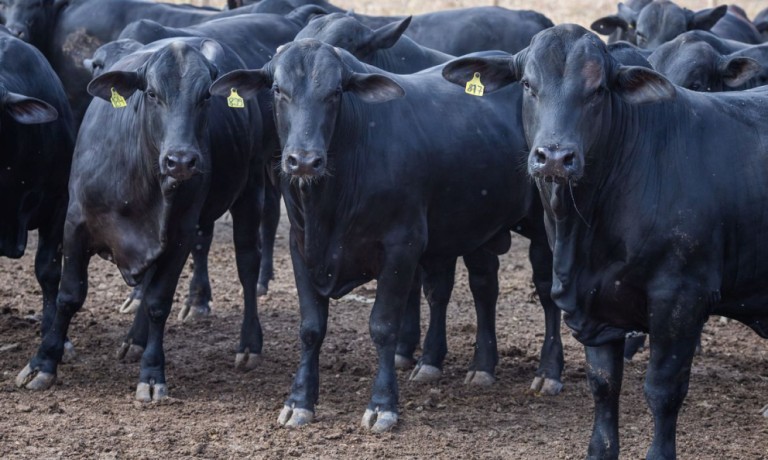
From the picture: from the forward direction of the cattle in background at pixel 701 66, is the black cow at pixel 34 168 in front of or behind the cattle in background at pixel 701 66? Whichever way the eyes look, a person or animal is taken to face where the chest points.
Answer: in front

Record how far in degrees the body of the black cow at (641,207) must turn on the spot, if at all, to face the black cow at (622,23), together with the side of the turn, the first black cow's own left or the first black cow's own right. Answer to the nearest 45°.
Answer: approximately 135° to the first black cow's own right

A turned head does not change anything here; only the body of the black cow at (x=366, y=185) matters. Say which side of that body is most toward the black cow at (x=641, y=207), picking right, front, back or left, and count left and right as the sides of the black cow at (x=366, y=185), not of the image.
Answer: left

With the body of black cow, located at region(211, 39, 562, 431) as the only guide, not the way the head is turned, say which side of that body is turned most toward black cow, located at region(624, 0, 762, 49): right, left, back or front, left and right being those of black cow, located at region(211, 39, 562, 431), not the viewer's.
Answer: back

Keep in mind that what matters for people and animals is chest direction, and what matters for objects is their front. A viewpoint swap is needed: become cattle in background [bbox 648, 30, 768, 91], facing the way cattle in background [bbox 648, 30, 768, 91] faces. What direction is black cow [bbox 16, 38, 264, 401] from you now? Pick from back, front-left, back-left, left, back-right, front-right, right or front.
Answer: front

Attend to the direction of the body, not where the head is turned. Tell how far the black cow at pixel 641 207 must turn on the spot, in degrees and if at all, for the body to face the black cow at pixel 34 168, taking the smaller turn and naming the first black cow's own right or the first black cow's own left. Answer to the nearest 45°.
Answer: approximately 45° to the first black cow's own right

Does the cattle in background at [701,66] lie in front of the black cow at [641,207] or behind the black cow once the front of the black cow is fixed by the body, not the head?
behind

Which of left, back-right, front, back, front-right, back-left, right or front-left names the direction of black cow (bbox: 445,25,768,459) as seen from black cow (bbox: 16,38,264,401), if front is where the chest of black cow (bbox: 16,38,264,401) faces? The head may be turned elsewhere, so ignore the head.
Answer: left
